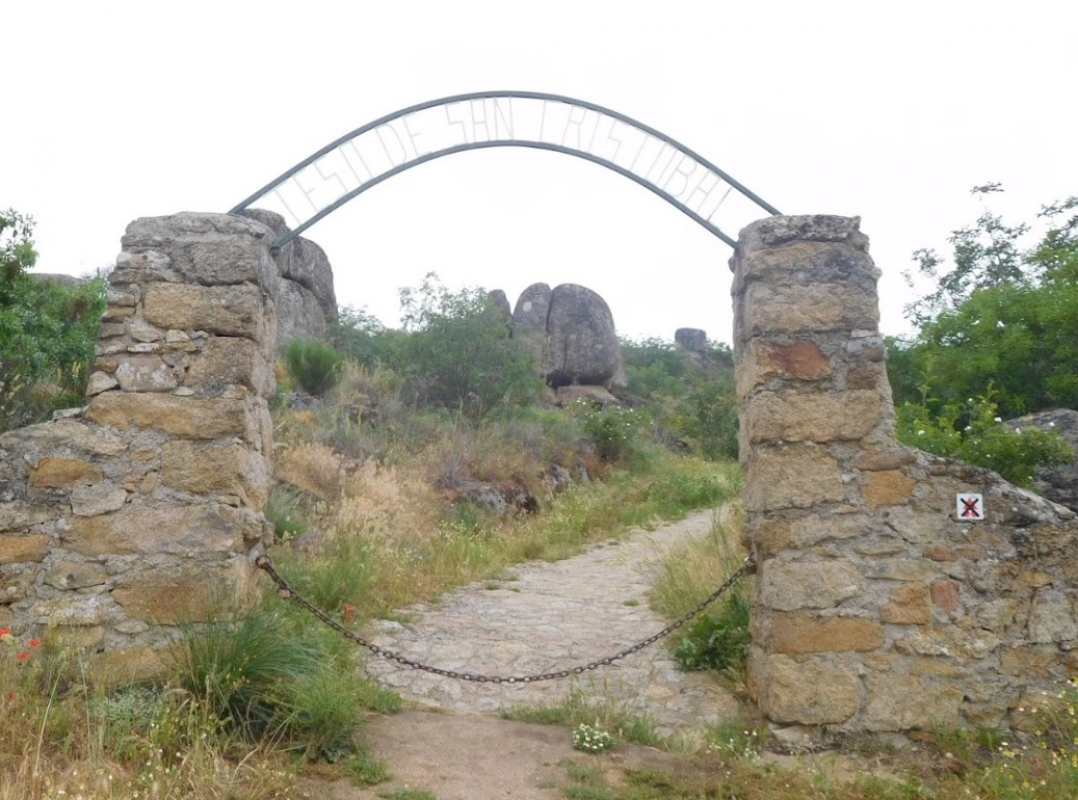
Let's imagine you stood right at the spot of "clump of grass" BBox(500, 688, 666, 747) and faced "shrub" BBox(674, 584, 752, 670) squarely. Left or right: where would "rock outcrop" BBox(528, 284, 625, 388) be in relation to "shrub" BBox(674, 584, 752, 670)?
left

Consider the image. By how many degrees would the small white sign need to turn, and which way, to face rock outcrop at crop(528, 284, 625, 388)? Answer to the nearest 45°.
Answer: approximately 135° to its right

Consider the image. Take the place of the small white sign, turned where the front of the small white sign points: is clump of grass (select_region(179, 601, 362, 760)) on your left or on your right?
on your right

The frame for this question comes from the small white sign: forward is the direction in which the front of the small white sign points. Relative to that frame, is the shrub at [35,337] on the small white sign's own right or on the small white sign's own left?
on the small white sign's own right

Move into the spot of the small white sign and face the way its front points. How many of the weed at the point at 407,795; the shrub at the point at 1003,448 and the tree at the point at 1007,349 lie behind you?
2

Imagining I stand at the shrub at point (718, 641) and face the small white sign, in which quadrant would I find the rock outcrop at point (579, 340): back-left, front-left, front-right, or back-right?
back-left

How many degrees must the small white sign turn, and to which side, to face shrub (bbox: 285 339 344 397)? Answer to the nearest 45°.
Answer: approximately 135° to its right

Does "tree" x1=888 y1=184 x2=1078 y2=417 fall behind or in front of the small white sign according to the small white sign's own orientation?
behind

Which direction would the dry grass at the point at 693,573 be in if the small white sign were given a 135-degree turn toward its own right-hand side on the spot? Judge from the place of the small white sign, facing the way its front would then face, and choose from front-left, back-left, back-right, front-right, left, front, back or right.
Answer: front

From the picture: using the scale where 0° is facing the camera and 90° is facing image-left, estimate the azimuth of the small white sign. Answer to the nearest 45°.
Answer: approximately 0°

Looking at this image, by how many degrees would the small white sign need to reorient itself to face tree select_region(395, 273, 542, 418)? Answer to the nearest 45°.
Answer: approximately 135° to its right
